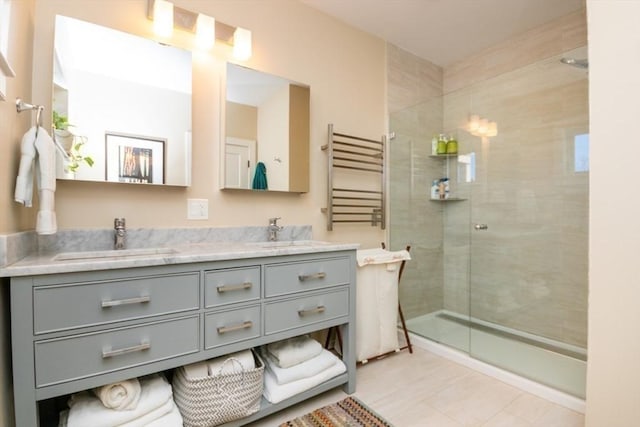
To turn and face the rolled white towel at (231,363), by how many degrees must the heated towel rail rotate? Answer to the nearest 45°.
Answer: approximately 90° to its right

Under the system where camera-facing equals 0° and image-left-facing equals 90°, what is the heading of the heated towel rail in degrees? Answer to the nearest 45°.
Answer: approximately 315°

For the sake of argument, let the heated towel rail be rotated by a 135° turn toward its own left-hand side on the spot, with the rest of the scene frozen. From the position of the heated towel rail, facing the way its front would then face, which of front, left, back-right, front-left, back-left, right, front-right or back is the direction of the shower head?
right

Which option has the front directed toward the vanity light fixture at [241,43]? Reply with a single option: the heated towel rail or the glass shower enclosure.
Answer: the glass shower enclosure

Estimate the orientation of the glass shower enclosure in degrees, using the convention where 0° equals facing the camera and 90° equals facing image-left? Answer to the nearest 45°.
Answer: approximately 45°
